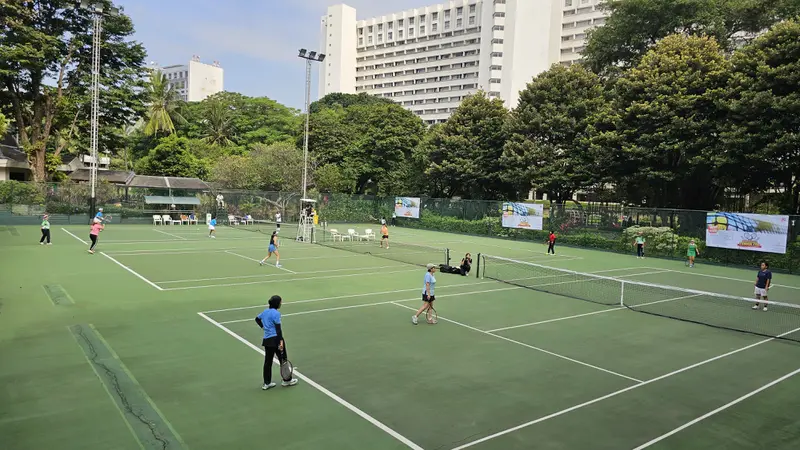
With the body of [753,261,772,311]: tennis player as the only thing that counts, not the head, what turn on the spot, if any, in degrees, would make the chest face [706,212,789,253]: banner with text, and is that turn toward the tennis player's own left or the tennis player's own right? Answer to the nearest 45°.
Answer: approximately 135° to the tennis player's own right

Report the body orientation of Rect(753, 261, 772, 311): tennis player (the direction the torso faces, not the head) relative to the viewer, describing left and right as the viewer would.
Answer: facing the viewer and to the left of the viewer

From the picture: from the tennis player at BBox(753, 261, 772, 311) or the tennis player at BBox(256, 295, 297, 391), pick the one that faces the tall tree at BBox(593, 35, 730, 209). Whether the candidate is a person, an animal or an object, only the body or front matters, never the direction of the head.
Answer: the tennis player at BBox(256, 295, 297, 391)

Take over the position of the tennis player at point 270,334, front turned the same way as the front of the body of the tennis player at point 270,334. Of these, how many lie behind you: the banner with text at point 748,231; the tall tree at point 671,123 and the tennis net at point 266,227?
0

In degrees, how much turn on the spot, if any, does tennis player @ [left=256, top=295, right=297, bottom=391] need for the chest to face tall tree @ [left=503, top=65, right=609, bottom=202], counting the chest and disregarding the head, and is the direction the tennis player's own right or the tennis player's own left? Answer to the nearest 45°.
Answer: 0° — they already face it

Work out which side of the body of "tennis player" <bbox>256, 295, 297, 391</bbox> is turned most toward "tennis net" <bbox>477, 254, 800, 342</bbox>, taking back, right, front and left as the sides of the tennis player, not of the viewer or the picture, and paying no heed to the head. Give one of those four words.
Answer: front

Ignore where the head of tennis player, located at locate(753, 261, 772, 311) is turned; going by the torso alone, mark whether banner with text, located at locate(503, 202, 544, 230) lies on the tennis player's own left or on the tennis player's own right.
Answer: on the tennis player's own right

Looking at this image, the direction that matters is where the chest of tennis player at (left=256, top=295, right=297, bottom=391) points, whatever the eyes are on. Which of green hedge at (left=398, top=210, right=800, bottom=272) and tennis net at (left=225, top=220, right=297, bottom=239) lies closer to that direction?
the green hedge

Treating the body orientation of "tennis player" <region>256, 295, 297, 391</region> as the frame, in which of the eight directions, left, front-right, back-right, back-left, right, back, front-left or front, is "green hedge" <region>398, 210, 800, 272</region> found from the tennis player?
front

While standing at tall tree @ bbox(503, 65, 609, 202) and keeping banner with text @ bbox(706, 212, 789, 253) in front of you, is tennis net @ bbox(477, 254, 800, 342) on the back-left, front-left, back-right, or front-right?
front-right

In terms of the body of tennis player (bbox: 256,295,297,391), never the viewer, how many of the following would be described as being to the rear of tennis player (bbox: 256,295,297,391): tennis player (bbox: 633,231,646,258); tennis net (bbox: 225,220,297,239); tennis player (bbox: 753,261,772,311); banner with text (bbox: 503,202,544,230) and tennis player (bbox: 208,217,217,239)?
0

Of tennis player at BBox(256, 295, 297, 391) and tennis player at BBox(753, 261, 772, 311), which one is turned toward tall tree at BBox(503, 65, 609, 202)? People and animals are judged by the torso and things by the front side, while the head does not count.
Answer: tennis player at BBox(256, 295, 297, 391)

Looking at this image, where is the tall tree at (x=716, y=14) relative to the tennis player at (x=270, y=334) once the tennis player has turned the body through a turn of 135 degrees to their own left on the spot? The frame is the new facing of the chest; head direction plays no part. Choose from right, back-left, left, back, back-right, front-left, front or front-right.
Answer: back-right

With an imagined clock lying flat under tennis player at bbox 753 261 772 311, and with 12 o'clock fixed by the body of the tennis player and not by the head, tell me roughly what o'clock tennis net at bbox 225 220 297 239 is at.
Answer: The tennis net is roughly at 2 o'clock from the tennis player.

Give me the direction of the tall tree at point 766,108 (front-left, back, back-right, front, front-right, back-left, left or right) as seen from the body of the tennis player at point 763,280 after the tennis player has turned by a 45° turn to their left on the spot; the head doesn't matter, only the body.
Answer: back

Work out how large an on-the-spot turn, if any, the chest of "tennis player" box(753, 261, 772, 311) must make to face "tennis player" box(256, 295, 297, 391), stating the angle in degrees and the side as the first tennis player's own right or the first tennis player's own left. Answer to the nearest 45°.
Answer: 0° — they already face them

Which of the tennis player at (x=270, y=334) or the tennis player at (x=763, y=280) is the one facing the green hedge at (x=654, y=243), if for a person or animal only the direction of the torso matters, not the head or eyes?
the tennis player at (x=270, y=334)

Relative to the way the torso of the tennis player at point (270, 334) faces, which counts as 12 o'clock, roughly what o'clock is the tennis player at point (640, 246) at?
the tennis player at point (640, 246) is roughly at 12 o'clock from the tennis player at point (270, 334).

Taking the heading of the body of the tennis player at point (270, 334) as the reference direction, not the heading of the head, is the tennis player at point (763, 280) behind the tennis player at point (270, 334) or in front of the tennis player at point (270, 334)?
in front

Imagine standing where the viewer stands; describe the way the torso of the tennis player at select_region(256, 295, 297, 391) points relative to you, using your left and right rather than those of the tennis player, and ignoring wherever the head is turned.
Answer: facing away from the viewer and to the right of the viewer

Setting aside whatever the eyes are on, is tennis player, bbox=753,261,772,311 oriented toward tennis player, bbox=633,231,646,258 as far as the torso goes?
no
